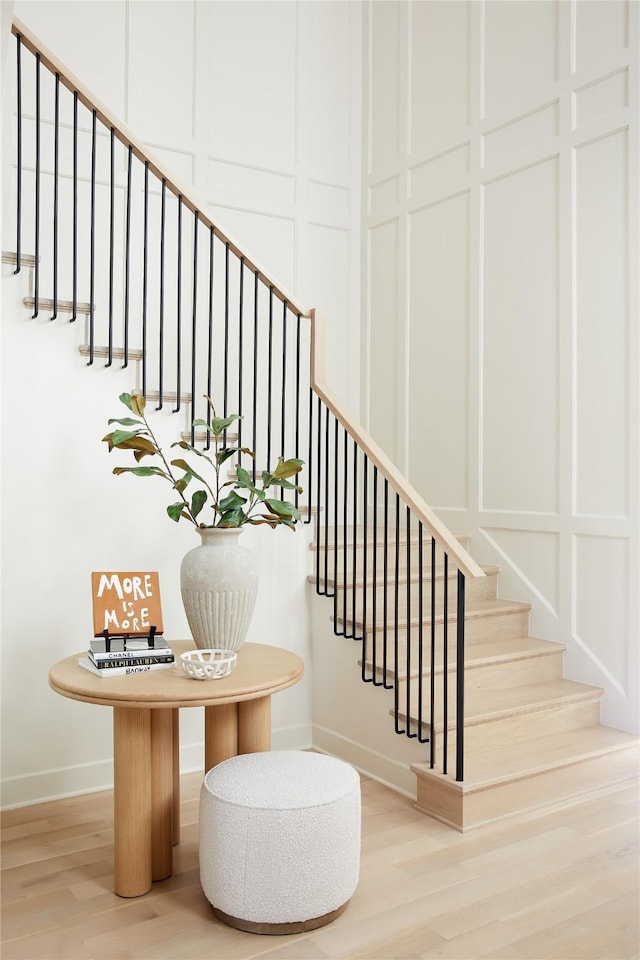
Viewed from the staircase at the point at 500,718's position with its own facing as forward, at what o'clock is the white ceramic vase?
The white ceramic vase is roughly at 3 o'clock from the staircase.

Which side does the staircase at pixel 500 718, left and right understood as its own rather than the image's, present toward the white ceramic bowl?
right

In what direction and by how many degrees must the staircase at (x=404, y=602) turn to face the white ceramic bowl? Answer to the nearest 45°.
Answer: approximately 90° to its right

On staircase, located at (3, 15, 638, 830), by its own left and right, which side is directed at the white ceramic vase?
right

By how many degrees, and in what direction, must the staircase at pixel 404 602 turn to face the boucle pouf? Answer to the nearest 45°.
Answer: approximately 45° to its right

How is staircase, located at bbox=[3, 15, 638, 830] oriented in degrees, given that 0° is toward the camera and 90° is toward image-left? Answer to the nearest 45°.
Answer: approximately 315°

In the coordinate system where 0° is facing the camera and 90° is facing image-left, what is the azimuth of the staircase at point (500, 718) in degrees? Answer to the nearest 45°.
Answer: approximately 315°
